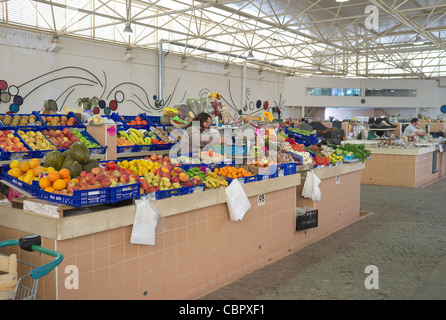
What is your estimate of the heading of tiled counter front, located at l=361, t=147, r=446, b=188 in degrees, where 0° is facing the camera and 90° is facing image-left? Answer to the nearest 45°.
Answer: approximately 0°

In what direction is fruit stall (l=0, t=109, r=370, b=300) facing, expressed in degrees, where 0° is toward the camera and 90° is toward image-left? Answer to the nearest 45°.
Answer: approximately 315°
